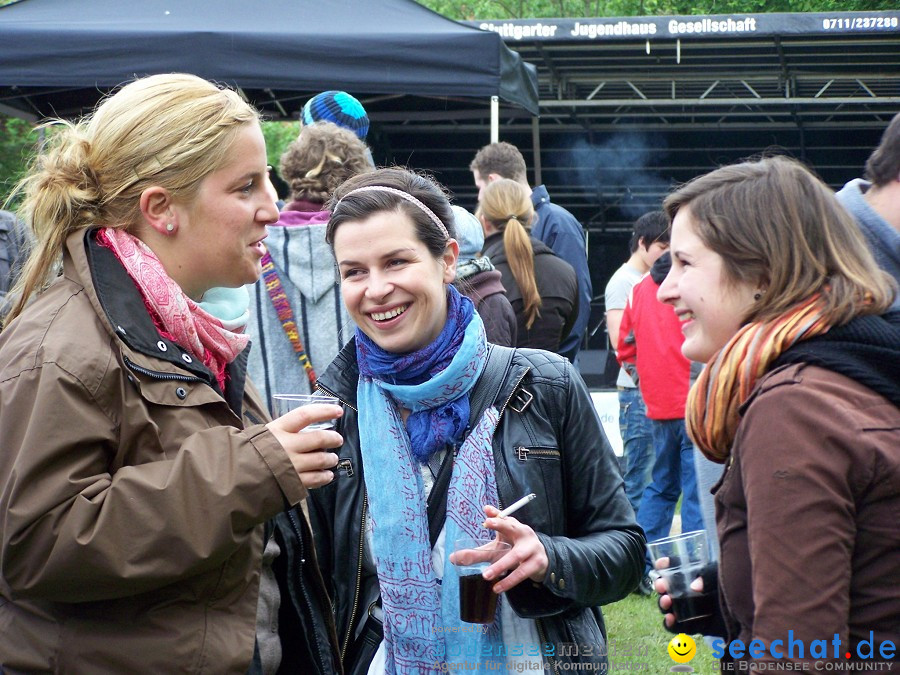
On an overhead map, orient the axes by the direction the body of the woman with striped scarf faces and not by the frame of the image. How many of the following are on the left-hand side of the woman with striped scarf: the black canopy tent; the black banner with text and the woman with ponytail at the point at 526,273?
0

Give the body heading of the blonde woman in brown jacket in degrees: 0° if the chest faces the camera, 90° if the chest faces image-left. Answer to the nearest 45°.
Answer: approximately 270°

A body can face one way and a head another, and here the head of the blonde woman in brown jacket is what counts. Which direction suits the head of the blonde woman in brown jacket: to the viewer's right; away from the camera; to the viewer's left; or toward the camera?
to the viewer's right

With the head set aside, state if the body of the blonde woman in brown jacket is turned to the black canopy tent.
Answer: no

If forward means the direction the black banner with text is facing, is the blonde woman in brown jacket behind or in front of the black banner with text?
in front

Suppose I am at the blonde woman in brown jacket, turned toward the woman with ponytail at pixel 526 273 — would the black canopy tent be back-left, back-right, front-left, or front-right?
front-left

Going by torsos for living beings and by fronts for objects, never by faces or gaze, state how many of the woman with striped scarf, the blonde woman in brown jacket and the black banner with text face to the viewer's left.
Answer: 1

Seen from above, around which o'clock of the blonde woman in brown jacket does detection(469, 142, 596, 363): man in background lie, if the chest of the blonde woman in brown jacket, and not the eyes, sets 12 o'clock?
The man in background is roughly at 10 o'clock from the blonde woman in brown jacket.

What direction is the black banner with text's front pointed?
toward the camera

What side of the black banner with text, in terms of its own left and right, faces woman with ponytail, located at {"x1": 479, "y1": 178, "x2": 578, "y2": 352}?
front

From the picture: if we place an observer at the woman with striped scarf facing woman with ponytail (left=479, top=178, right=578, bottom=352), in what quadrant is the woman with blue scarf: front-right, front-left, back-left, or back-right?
front-left

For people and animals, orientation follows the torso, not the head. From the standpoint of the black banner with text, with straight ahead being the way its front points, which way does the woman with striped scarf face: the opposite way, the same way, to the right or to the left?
to the right

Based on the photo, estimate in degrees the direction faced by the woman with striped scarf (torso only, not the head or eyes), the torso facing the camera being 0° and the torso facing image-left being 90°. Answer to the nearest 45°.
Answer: approximately 90°

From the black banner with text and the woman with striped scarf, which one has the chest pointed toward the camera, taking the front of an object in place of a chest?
the black banner with text

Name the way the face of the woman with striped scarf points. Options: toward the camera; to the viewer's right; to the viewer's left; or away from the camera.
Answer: to the viewer's left

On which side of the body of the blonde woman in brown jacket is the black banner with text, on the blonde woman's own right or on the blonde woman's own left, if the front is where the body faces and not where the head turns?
on the blonde woman's own left

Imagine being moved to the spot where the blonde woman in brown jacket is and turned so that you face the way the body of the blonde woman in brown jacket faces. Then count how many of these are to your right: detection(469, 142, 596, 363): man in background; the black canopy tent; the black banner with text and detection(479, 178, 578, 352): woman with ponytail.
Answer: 0

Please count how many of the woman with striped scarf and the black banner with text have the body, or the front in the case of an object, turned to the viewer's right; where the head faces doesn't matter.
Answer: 0

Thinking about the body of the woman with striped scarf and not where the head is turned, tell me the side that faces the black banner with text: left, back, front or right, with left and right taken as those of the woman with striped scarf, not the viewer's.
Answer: right
